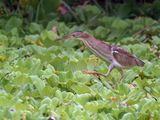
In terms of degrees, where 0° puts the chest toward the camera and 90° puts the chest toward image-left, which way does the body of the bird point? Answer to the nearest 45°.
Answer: approximately 90°

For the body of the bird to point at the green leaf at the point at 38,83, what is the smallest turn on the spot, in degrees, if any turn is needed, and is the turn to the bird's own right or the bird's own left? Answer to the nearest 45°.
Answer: approximately 45° to the bird's own left

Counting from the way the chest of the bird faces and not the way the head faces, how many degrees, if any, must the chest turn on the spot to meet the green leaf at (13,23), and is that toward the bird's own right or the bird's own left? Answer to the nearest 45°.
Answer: approximately 45° to the bird's own right
